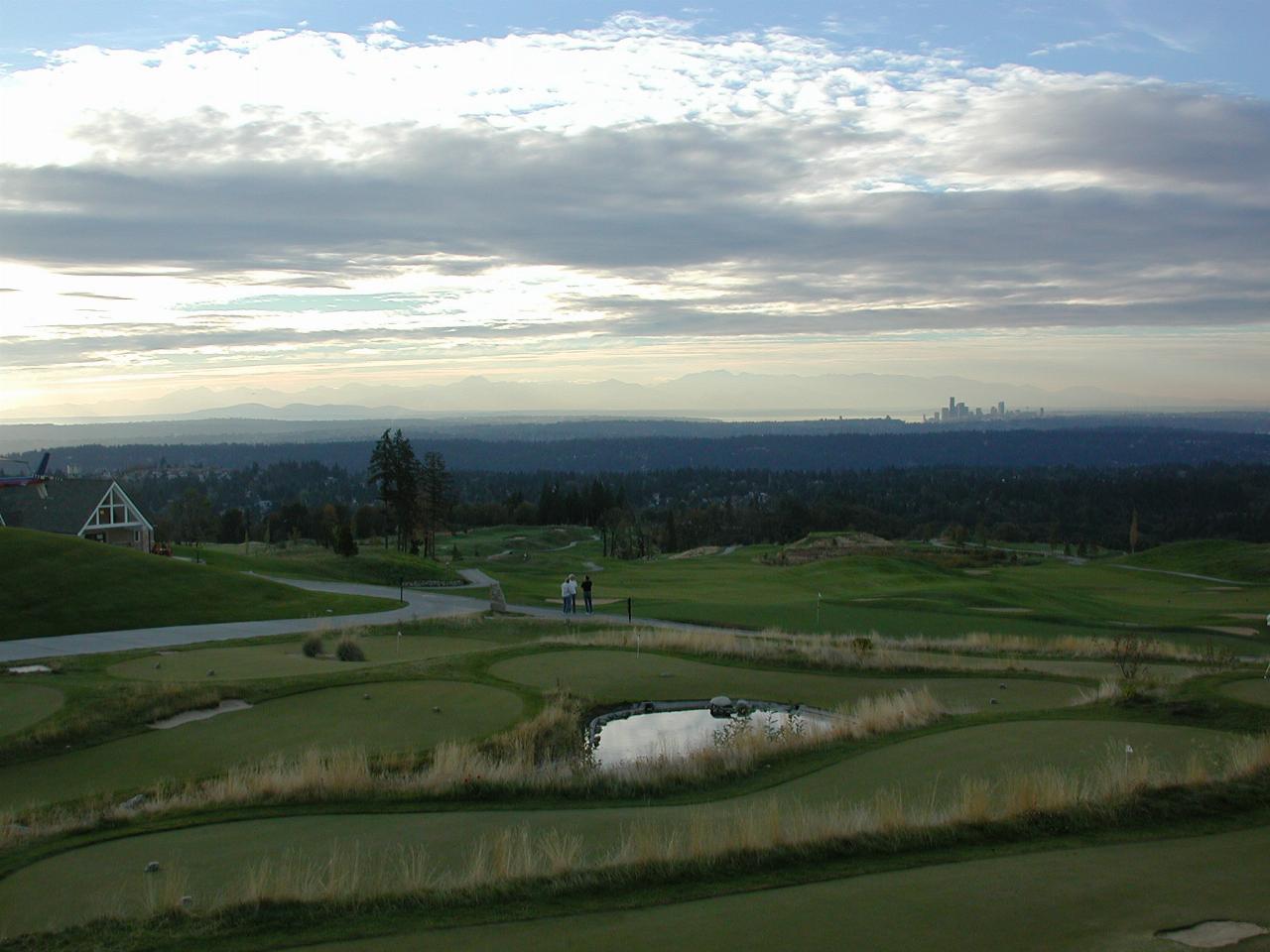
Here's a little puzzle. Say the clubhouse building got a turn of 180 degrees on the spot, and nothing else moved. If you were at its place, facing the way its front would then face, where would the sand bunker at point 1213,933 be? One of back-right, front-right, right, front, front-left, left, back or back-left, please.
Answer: back-left

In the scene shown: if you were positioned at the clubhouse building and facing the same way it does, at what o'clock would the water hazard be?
The water hazard is roughly at 1 o'clock from the clubhouse building.

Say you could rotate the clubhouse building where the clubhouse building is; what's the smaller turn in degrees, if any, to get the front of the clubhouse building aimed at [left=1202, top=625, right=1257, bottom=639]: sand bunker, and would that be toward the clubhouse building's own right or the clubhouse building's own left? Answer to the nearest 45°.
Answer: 0° — it already faces it

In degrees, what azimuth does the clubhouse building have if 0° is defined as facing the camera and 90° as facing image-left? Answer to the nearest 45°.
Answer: approximately 315°

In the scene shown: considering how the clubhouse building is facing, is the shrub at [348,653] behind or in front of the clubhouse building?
in front
